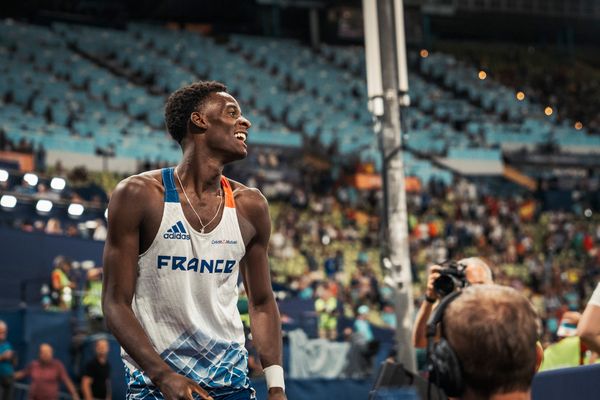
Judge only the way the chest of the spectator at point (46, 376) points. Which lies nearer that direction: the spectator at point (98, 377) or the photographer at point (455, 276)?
the photographer

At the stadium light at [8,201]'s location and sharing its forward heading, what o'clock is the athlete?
The athlete is roughly at 12 o'clock from the stadium light.

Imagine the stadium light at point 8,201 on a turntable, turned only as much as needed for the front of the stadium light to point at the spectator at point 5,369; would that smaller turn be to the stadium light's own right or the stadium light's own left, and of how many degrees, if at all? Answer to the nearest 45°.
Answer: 0° — it already faces them

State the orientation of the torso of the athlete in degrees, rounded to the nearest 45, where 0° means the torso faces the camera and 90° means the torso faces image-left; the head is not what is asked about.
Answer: approximately 315°

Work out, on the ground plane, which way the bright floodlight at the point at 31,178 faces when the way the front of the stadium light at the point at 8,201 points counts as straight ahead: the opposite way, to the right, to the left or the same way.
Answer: the same way

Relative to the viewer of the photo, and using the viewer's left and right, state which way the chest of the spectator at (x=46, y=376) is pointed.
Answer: facing the viewer

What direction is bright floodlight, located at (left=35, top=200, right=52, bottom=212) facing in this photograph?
toward the camera

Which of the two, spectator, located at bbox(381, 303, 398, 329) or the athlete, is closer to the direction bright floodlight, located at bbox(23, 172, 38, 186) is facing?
the athlete

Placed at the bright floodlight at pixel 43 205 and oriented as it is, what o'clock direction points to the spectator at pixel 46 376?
The spectator is roughly at 12 o'clock from the bright floodlight.

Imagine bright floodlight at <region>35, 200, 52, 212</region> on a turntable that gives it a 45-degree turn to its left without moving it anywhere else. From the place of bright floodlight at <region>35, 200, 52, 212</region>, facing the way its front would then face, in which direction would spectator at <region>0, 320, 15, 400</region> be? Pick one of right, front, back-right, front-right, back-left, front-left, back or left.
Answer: front-right

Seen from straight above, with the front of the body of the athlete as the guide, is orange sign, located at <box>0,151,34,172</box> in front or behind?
behind

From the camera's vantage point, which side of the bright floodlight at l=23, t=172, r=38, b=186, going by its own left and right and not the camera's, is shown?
front

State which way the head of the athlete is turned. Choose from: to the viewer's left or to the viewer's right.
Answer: to the viewer's right

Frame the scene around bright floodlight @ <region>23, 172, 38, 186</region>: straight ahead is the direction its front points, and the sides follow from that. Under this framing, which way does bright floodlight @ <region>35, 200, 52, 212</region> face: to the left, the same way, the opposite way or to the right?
the same way

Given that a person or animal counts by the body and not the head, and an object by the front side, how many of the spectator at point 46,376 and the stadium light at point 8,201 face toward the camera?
2

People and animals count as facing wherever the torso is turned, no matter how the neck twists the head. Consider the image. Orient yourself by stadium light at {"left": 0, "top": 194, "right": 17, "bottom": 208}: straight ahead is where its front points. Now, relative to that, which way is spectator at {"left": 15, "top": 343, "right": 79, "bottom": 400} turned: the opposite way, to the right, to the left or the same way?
the same way
